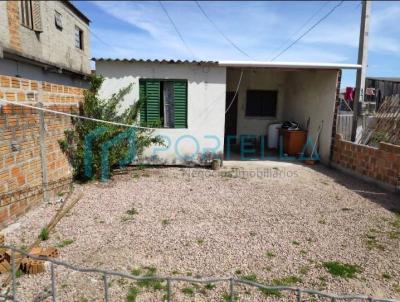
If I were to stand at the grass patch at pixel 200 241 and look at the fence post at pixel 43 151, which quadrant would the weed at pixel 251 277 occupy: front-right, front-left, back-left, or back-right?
back-left

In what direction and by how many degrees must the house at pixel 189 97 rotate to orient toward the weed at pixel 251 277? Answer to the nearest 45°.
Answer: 0° — it already faces it

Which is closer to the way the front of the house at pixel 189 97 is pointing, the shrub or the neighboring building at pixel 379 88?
the shrub

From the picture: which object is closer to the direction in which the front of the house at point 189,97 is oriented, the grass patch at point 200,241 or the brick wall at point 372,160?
the grass patch

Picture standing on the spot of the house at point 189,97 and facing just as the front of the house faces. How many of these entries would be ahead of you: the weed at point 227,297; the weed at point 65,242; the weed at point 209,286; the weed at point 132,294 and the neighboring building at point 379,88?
4

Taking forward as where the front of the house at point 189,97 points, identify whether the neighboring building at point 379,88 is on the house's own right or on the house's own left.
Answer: on the house's own left

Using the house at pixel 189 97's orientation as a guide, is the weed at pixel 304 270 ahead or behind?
ahead

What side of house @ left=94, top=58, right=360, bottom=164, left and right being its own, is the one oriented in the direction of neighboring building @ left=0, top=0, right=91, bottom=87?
right

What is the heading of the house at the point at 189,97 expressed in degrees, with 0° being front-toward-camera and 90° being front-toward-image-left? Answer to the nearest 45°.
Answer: approximately 0°

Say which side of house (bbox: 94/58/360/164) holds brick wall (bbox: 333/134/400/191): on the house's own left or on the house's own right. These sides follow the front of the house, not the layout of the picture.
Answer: on the house's own left

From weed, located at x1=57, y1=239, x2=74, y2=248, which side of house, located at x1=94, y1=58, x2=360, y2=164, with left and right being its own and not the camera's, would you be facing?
front

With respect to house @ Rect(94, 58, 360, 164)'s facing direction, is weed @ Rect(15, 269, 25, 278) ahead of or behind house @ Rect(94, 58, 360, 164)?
ahead

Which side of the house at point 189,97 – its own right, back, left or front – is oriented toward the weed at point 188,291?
front
